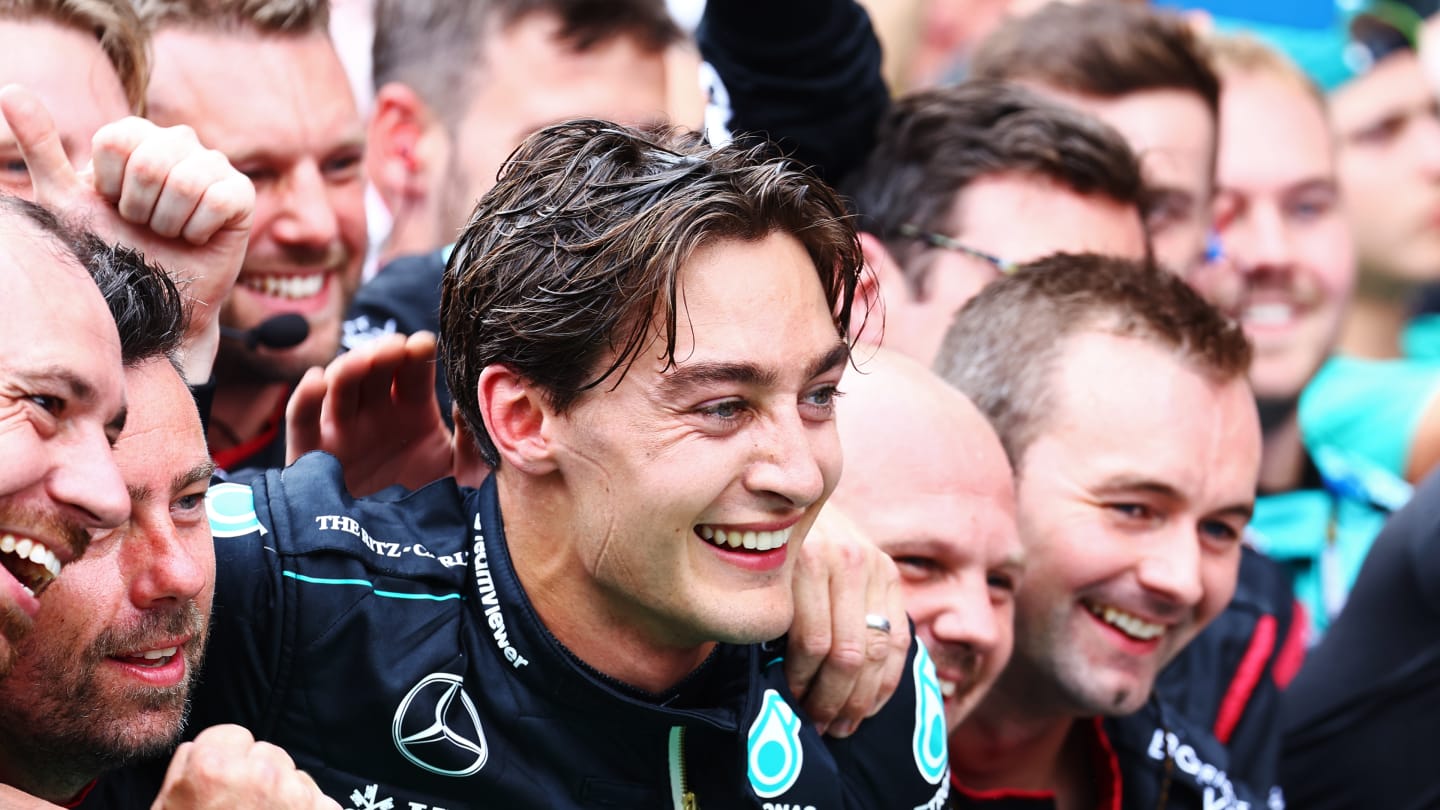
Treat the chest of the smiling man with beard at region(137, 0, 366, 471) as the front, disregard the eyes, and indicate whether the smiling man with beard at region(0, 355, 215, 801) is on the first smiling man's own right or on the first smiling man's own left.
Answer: on the first smiling man's own right

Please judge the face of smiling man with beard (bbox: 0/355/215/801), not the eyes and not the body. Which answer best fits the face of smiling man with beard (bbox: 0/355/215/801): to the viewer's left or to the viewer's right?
to the viewer's right

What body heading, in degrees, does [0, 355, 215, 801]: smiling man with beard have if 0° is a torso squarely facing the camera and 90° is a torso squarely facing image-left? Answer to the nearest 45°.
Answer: approximately 315°

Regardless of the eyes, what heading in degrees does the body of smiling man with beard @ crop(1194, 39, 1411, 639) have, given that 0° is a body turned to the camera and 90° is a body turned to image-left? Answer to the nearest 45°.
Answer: approximately 0°

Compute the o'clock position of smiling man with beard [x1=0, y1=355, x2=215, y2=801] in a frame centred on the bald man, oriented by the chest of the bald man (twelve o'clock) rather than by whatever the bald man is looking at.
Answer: The smiling man with beard is roughly at 3 o'clock from the bald man.

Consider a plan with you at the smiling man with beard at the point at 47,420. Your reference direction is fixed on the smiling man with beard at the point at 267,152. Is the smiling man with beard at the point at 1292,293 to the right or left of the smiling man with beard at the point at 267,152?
right

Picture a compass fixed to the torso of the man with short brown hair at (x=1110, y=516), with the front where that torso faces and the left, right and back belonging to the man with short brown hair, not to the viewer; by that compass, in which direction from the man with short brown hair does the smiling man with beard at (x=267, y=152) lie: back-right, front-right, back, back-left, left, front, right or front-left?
back-right
